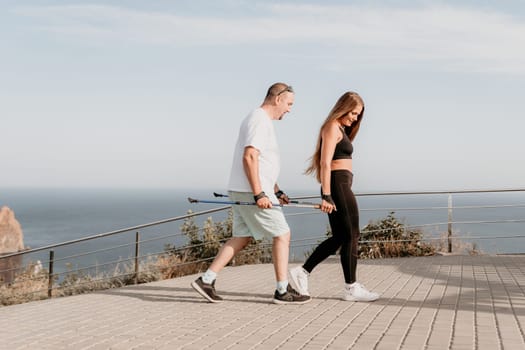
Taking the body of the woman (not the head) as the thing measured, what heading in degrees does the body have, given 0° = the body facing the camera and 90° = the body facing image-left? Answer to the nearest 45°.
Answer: approximately 270°

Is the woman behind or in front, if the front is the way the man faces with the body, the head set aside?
in front

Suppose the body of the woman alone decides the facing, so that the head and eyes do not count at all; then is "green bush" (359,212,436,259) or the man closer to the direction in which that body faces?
the green bush

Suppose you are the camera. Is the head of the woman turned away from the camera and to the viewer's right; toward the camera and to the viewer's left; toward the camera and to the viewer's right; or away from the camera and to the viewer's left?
toward the camera and to the viewer's right

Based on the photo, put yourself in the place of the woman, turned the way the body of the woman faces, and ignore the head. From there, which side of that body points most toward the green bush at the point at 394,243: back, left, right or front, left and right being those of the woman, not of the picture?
left

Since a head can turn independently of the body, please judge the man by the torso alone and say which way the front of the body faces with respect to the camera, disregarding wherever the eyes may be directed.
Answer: to the viewer's right

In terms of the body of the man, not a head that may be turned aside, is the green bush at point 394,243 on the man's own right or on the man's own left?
on the man's own left

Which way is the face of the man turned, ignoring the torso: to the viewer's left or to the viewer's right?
to the viewer's right

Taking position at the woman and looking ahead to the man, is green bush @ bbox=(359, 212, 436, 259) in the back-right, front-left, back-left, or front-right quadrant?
back-right

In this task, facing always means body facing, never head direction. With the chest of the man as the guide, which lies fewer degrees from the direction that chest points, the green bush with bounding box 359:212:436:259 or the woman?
the woman

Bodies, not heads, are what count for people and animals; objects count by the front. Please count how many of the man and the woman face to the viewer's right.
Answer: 2
